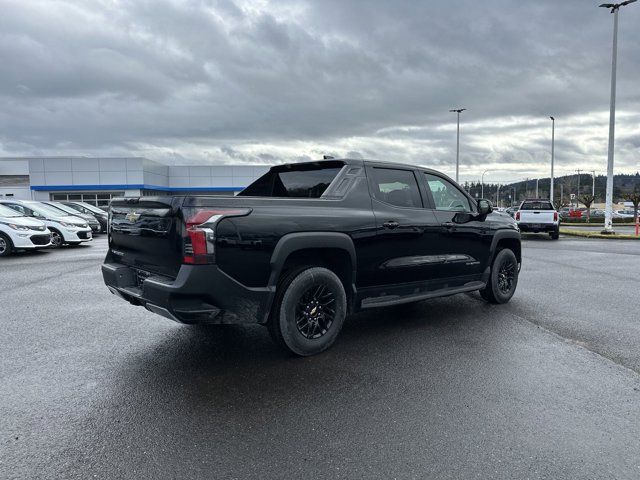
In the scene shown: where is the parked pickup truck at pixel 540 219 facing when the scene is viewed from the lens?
facing away from the viewer

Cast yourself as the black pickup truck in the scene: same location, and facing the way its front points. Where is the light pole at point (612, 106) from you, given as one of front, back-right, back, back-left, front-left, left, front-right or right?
front

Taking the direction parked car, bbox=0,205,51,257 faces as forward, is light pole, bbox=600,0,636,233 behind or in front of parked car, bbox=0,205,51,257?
in front

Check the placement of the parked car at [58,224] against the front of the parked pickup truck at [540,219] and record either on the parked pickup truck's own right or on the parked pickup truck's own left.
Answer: on the parked pickup truck's own left

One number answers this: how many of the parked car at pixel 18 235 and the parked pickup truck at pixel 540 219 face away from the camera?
1

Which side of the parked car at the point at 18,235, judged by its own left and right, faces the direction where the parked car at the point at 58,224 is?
left

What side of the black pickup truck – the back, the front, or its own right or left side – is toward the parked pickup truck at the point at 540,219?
front

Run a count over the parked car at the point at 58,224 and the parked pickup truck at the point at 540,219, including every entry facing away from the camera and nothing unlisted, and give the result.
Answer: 1

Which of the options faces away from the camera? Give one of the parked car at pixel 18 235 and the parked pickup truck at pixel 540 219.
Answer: the parked pickup truck at pixel 540 219

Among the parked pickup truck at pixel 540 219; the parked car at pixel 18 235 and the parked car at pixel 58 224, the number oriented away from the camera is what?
1

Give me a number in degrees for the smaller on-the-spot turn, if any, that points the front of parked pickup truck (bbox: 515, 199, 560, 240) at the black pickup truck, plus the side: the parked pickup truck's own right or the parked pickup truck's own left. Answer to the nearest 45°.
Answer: approximately 180°

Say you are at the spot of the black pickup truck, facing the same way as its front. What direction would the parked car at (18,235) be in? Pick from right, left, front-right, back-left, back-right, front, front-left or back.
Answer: left

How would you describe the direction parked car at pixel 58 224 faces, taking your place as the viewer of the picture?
facing the viewer and to the right of the viewer

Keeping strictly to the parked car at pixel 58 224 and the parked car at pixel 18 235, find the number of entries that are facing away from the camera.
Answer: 0

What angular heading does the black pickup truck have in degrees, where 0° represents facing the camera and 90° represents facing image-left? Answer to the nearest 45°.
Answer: approximately 225°
